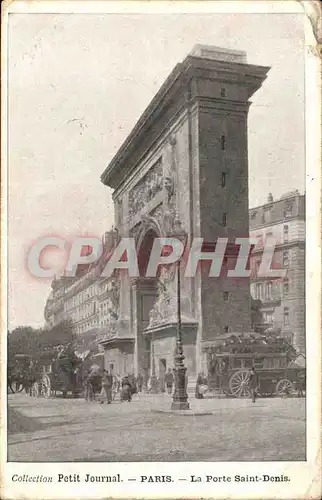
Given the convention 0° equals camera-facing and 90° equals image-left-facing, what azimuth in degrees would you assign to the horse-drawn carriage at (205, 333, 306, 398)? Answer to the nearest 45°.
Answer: approximately 270°

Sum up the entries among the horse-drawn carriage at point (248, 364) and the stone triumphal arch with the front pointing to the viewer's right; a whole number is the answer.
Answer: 1

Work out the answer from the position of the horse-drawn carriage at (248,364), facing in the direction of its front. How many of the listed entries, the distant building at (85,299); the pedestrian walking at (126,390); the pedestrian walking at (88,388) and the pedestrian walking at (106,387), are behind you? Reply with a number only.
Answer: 4

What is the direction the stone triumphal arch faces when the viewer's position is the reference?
facing the viewer and to the left of the viewer

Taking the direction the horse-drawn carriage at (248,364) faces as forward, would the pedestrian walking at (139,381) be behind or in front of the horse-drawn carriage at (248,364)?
behind
